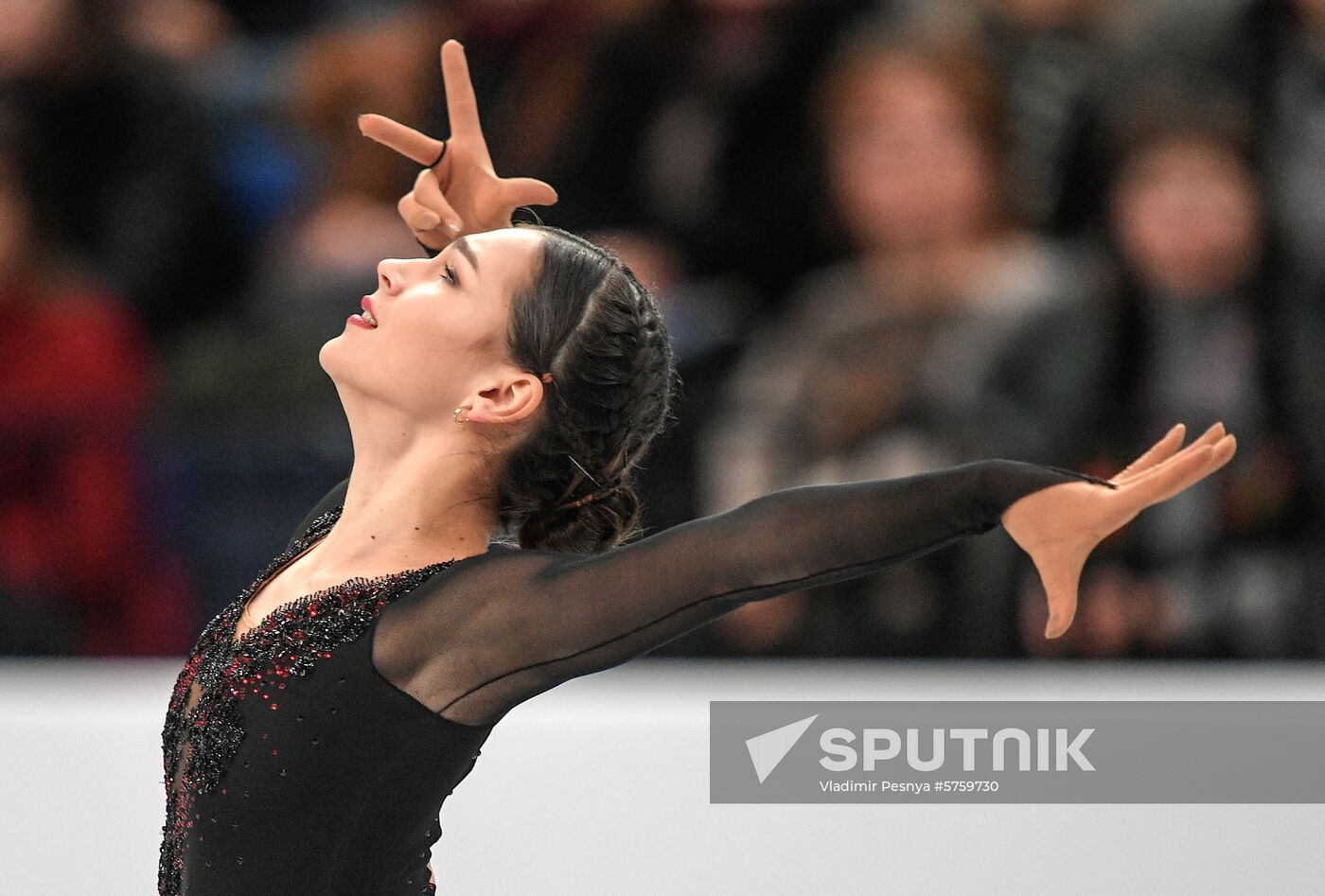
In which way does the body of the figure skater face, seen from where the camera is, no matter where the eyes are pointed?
to the viewer's left

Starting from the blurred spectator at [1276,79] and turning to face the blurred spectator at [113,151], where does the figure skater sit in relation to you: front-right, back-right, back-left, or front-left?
front-left

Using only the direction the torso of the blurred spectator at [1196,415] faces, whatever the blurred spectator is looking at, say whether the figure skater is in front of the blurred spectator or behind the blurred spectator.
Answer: in front

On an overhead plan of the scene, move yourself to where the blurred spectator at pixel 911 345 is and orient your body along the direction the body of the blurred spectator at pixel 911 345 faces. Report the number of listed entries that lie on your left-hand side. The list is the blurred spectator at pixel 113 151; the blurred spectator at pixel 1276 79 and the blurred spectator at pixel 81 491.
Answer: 1

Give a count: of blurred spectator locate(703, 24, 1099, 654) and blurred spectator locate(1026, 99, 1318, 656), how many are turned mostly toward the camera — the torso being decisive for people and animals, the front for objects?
2

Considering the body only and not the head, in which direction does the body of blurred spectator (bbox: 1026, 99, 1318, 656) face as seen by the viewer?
toward the camera

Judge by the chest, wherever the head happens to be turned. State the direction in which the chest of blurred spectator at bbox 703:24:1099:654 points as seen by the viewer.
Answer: toward the camera

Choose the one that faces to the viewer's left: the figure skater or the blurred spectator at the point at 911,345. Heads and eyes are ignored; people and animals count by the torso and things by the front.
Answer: the figure skater

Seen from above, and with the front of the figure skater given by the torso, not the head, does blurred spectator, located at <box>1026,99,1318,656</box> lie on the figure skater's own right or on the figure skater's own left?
on the figure skater's own right

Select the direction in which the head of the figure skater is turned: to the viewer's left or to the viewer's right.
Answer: to the viewer's left
